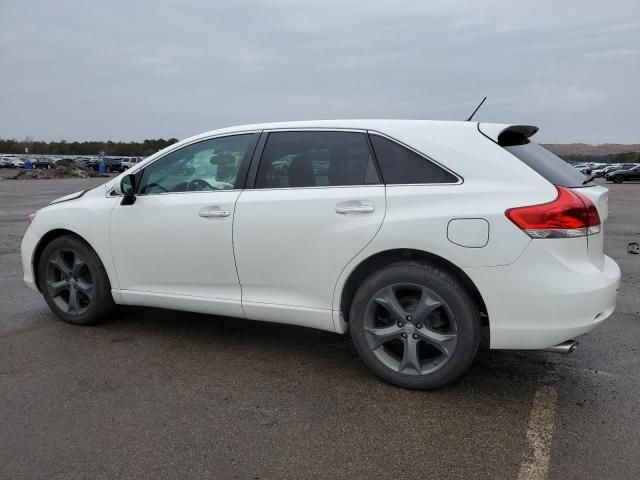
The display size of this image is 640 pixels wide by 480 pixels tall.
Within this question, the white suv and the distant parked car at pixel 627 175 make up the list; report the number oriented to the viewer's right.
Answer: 0

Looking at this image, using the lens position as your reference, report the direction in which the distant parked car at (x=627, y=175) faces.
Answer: facing the viewer and to the left of the viewer

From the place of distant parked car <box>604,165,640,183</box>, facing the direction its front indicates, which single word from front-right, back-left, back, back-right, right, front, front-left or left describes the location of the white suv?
front-left

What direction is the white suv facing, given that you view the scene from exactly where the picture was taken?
facing away from the viewer and to the left of the viewer

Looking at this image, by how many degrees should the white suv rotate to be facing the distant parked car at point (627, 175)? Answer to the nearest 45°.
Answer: approximately 90° to its right
